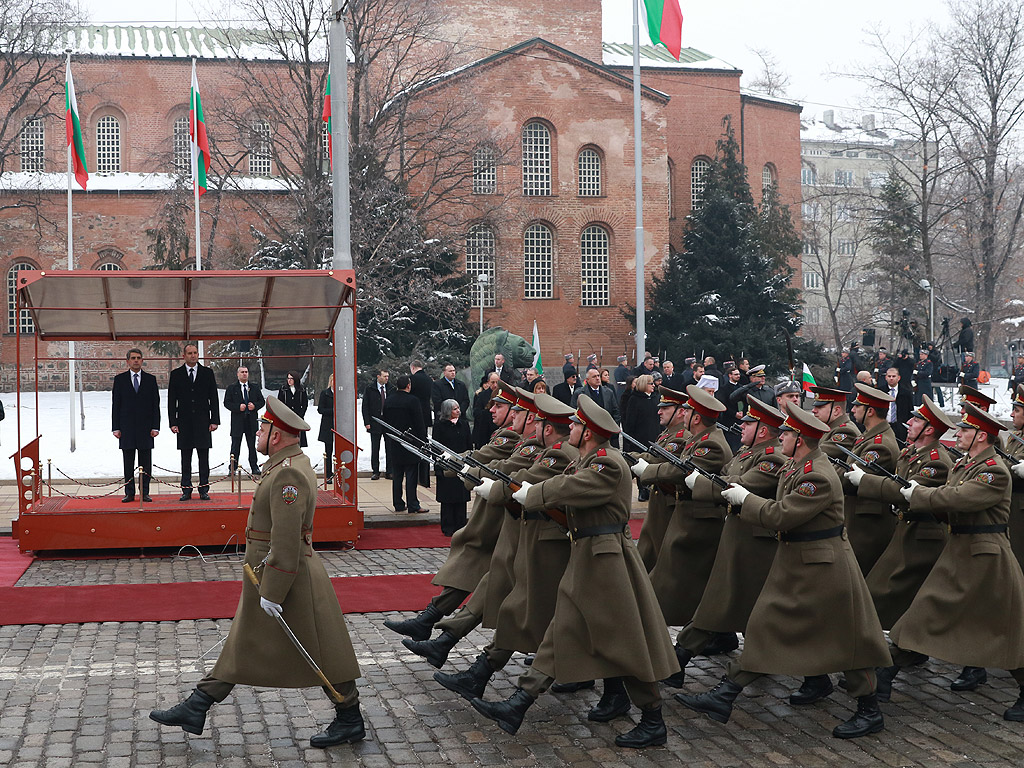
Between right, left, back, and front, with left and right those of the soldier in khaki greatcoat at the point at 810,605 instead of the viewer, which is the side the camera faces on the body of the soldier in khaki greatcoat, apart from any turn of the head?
left

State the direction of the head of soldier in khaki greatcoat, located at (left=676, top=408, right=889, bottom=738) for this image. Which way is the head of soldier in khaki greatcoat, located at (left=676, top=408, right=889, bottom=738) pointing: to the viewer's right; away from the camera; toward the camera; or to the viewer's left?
to the viewer's left

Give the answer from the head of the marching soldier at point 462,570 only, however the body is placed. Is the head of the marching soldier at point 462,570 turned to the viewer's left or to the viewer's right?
to the viewer's left

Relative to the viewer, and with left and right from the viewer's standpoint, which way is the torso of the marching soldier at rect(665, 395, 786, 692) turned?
facing to the left of the viewer

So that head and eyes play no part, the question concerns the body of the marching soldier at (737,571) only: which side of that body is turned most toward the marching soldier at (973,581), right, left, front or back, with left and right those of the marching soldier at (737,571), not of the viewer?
back

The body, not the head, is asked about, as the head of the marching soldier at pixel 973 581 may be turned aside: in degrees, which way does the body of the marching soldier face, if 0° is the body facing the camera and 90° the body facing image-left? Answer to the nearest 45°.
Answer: approximately 90°

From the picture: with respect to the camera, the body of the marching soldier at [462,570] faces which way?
to the viewer's left

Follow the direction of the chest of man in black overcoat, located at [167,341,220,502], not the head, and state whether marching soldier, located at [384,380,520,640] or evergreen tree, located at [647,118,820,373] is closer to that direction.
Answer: the marching soldier

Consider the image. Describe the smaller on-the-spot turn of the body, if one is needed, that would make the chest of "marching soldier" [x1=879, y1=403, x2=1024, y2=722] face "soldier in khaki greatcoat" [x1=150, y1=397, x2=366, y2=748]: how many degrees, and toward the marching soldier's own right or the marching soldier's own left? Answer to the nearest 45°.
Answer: approximately 45° to the marching soldier's own left

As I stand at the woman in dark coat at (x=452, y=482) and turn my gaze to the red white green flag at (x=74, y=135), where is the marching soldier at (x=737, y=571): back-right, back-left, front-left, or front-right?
back-left
